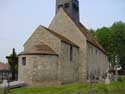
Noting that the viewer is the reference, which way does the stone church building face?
facing away from the viewer and to the right of the viewer
